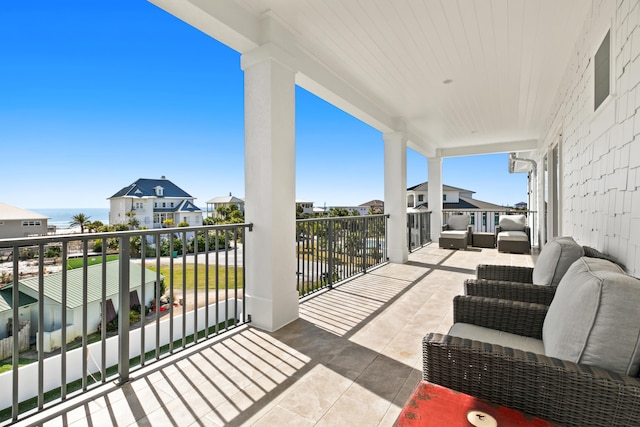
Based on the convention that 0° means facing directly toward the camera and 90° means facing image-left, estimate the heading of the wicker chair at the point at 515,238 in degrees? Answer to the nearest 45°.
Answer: approximately 0°

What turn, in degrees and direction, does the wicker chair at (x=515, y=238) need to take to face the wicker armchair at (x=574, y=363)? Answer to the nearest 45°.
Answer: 0° — it already faces it

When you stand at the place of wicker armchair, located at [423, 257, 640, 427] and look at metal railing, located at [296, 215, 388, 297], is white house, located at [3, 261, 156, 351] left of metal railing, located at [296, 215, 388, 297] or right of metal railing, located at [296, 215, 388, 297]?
left

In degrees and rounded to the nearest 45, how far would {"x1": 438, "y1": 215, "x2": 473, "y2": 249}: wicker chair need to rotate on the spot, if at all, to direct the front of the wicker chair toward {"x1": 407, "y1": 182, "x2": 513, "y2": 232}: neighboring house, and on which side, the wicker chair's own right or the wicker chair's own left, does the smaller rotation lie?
approximately 135° to the wicker chair's own right

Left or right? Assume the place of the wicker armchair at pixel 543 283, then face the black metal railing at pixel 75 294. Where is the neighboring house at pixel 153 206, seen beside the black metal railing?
right
